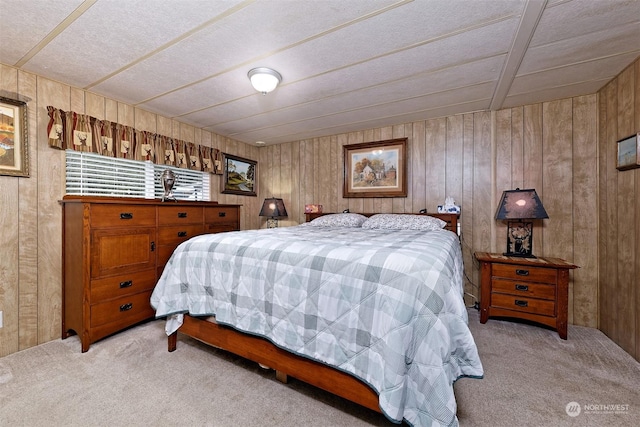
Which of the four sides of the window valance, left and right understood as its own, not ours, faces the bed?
front

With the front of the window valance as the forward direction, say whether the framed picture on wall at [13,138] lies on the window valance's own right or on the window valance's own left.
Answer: on the window valance's own right

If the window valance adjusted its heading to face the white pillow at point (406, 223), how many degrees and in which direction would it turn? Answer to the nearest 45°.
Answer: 0° — it already faces it

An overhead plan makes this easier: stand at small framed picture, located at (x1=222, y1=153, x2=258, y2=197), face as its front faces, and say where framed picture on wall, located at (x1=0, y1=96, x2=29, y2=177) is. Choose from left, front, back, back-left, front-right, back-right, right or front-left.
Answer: right

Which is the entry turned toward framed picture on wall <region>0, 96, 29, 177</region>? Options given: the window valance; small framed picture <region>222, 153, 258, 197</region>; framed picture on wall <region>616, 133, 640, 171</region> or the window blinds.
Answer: framed picture on wall <region>616, 133, 640, 171</region>

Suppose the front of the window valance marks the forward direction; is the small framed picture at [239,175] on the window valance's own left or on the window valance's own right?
on the window valance's own left

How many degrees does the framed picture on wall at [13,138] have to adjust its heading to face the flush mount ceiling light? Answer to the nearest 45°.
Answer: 0° — it already faces it

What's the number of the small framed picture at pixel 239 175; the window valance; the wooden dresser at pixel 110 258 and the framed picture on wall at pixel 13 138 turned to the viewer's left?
0

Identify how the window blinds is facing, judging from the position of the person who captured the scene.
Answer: facing the viewer and to the right of the viewer

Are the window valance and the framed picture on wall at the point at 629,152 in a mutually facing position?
yes

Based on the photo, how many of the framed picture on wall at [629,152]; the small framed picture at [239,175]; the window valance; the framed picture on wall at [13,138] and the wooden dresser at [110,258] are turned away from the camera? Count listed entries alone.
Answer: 0

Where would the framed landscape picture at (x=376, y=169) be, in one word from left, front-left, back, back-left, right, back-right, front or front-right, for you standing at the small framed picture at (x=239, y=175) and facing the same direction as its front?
front

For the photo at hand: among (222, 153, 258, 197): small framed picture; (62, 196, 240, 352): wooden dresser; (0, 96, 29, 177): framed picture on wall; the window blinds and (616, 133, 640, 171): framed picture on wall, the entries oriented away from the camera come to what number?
0

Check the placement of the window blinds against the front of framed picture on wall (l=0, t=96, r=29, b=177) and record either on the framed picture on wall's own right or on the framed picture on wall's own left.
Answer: on the framed picture on wall's own left

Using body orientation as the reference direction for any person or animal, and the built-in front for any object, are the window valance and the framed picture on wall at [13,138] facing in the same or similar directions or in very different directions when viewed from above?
same or similar directions
